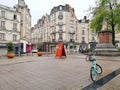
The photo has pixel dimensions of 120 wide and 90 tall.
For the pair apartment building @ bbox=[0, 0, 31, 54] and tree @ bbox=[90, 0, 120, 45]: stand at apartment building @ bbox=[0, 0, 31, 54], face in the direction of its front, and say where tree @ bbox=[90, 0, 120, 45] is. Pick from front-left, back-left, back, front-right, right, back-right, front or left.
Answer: front

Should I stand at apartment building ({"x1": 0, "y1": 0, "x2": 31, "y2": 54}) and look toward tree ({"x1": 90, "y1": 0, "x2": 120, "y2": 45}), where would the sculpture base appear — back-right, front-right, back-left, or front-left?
front-right

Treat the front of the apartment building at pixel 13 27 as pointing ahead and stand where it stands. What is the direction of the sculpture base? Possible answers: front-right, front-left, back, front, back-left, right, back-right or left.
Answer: front

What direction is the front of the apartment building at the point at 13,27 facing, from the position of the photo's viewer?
facing the viewer and to the right of the viewer
